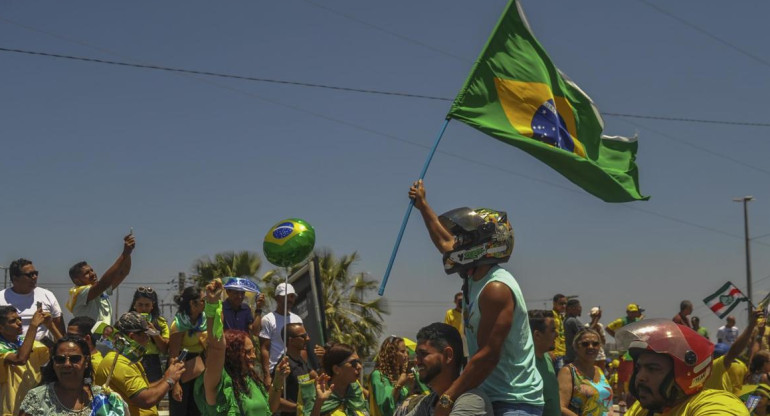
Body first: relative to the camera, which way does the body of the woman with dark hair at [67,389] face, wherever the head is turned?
toward the camera

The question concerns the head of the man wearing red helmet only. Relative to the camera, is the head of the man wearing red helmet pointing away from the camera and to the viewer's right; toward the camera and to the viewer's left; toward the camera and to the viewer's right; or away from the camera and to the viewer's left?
toward the camera and to the viewer's left

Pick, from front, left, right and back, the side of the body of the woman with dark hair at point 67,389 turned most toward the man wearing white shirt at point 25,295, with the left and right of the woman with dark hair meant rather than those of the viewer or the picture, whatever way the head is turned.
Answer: back

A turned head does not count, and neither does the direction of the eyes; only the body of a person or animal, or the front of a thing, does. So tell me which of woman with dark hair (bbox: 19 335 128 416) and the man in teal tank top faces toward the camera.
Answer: the woman with dark hair

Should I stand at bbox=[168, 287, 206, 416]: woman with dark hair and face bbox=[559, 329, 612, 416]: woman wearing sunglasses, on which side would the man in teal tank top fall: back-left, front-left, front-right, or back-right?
front-right

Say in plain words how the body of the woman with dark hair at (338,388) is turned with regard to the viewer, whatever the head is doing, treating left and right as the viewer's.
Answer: facing the viewer and to the right of the viewer

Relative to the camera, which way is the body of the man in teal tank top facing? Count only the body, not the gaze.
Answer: to the viewer's left

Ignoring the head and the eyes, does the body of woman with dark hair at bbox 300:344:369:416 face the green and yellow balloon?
no

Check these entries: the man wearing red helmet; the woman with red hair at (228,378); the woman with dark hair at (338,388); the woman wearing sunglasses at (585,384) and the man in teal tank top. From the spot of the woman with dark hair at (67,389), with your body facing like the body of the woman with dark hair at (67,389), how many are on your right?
0

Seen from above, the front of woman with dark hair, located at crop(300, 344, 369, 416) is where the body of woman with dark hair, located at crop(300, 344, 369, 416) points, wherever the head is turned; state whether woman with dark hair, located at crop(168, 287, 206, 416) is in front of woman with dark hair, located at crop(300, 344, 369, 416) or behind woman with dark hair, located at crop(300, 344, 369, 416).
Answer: behind

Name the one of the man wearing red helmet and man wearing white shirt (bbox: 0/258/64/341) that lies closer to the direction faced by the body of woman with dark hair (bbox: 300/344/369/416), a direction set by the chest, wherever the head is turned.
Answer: the man wearing red helmet

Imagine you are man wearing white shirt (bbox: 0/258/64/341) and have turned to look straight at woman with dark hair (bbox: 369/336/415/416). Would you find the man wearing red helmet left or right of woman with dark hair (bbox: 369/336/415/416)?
right

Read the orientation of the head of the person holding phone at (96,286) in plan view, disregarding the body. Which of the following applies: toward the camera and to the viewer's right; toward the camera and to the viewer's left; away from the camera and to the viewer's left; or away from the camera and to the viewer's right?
toward the camera and to the viewer's right

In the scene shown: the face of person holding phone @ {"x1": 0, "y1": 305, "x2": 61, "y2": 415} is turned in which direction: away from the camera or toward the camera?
toward the camera

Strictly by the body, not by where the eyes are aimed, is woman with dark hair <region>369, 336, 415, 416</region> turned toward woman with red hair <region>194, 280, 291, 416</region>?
no

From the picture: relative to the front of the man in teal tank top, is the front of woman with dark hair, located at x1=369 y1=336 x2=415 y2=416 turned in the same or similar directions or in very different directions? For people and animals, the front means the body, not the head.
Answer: very different directions
